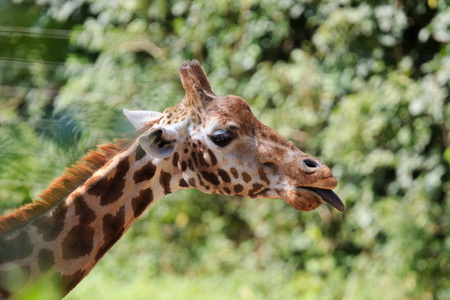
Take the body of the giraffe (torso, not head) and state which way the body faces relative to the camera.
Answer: to the viewer's right
